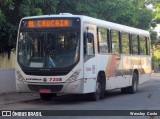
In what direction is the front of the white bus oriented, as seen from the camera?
facing the viewer and to the left of the viewer
